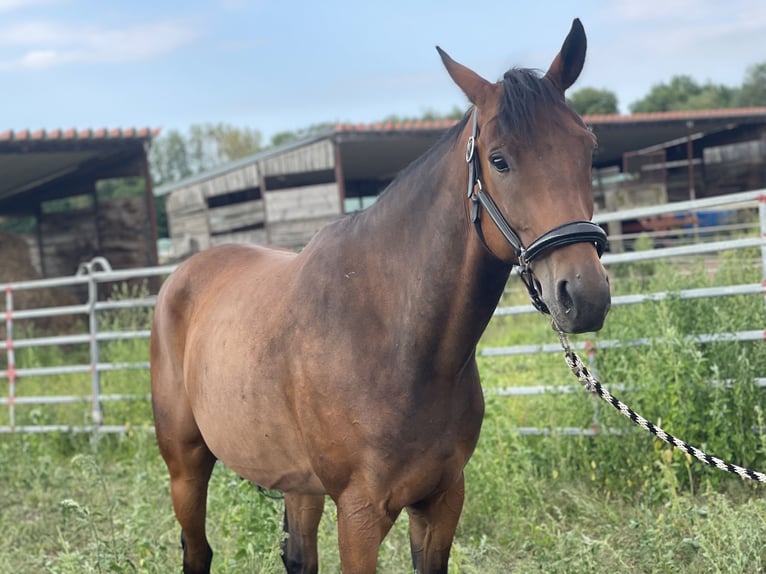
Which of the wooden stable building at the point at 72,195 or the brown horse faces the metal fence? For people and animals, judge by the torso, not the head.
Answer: the wooden stable building

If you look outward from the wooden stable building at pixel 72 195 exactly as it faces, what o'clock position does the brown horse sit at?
The brown horse is roughly at 12 o'clock from the wooden stable building.

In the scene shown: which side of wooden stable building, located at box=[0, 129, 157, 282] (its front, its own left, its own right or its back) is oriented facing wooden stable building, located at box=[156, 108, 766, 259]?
left

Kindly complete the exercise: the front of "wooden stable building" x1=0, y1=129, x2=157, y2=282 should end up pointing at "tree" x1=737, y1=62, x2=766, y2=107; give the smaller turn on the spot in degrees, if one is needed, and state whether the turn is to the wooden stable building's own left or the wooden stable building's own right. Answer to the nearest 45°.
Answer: approximately 135° to the wooden stable building's own left

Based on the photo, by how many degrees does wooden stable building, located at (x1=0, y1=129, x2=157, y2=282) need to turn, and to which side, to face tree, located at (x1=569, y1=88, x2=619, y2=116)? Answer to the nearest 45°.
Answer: approximately 135° to its left

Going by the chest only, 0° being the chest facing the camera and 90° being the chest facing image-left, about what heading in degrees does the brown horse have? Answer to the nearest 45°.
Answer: approximately 315°

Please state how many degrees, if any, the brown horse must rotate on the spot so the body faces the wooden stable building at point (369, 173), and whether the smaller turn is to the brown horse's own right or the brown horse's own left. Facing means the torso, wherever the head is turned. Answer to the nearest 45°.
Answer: approximately 135° to the brown horse's own left

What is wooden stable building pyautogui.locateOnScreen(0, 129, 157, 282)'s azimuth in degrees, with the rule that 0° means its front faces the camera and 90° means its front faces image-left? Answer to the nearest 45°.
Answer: approximately 0°

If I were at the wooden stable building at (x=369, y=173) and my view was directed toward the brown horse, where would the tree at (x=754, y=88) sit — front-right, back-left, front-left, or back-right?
back-left

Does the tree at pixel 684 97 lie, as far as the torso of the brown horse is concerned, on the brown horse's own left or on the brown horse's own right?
on the brown horse's own left
